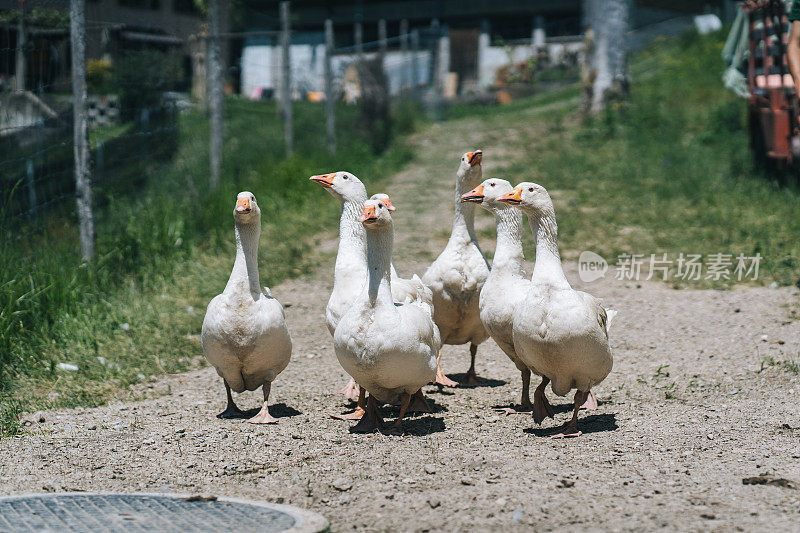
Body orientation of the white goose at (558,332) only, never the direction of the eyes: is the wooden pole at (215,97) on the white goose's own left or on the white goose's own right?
on the white goose's own right

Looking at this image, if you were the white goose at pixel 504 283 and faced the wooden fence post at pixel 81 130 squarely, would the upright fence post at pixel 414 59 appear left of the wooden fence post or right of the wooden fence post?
right

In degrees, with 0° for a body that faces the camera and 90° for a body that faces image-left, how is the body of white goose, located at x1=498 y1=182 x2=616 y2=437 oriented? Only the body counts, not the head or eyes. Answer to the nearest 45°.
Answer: approximately 45°

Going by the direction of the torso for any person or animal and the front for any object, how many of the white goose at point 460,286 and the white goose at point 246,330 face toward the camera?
2

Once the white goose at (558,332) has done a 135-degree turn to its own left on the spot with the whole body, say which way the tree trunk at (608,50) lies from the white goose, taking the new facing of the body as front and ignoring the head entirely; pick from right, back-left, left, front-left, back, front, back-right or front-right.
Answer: left

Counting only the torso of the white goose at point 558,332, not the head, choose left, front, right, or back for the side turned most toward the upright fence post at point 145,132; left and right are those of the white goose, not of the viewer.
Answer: right

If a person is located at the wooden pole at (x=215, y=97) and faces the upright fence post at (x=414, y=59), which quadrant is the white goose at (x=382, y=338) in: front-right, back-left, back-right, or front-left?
back-right

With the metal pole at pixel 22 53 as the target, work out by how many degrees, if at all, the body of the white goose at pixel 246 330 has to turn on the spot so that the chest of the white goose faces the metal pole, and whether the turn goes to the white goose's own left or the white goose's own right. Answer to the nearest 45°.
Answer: approximately 135° to the white goose's own right

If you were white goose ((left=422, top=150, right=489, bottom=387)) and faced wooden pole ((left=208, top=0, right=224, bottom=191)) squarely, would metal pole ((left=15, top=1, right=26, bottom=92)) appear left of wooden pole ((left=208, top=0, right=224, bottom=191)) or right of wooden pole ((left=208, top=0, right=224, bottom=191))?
left

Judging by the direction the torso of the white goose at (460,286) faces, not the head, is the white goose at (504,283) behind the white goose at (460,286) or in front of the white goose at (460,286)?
in front

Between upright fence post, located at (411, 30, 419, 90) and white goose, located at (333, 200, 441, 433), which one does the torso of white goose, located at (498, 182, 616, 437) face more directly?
the white goose

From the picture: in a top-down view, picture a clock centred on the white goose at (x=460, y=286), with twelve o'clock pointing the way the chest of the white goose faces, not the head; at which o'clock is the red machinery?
The red machinery is roughly at 7 o'clock from the white goose.
